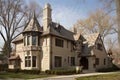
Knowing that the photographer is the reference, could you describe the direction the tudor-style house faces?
facing the viewer and to the right of the viewer
